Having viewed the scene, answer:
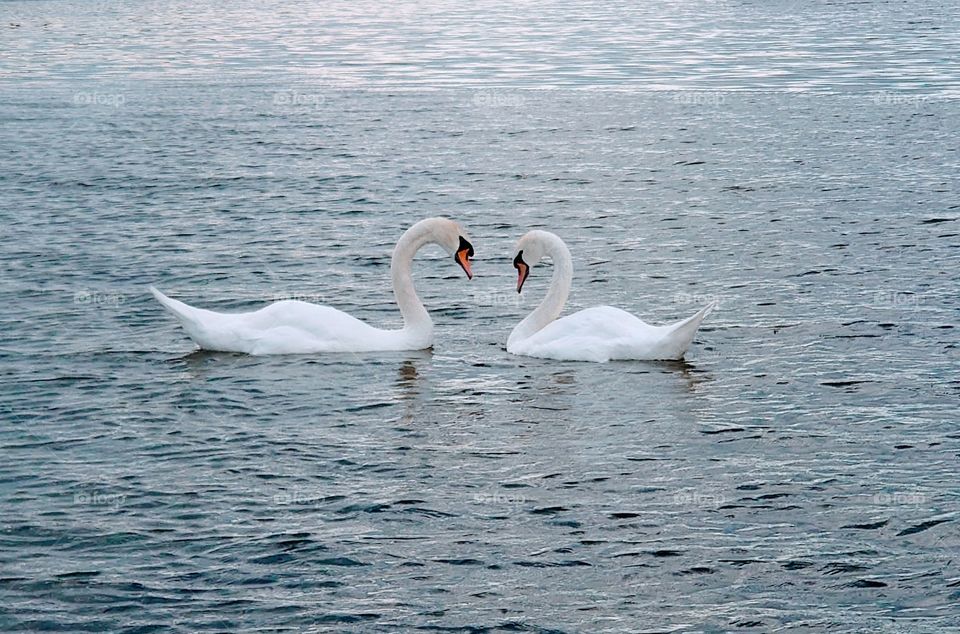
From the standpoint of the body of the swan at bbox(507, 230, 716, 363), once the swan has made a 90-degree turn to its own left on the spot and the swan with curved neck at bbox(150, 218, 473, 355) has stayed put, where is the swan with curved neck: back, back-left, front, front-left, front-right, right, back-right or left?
right

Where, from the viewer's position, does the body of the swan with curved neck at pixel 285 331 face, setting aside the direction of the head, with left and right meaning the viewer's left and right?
facing to the right of the viewer

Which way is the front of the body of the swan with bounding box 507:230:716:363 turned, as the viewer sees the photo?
to the viewer's left
